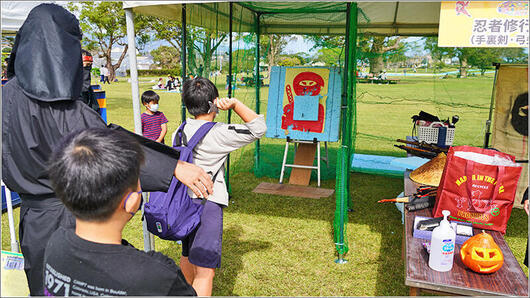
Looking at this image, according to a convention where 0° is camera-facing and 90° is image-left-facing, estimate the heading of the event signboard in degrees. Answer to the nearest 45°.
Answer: approximately 0°

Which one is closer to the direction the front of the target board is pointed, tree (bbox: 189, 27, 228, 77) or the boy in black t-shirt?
the boy in black t-shirt

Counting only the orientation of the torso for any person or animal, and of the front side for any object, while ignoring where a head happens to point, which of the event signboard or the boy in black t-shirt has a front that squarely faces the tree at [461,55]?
the boy in black t-shirt

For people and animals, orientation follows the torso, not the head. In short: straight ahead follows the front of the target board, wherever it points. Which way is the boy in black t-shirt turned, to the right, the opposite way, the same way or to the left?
the opposite way

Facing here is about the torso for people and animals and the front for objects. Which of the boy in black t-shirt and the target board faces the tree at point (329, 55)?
the boy in black t-shirt

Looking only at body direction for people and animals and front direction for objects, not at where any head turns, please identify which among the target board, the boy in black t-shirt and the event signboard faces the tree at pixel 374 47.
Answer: the boy in black t-shirt

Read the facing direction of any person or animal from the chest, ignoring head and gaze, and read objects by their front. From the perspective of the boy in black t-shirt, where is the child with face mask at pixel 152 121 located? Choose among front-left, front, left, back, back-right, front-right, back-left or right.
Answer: front-left

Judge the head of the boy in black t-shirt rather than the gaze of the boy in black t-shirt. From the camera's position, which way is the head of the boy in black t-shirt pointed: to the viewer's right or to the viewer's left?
to the viewer's right

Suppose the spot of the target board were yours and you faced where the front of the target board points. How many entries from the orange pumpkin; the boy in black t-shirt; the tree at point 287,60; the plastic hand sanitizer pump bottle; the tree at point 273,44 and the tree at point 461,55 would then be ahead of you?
3

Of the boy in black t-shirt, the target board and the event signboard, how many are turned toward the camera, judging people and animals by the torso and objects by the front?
2

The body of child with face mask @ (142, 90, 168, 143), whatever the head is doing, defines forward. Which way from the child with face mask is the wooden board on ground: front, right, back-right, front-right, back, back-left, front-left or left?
front-left

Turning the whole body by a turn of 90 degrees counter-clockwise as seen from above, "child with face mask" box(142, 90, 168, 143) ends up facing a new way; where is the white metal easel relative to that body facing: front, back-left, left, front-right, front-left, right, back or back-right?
front-right

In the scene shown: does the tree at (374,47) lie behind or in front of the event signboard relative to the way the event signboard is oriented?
behind

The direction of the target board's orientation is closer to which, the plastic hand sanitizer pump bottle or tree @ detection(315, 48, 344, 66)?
the plastic hand sanitizer pump bottle

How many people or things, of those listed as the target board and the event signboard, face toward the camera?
2
